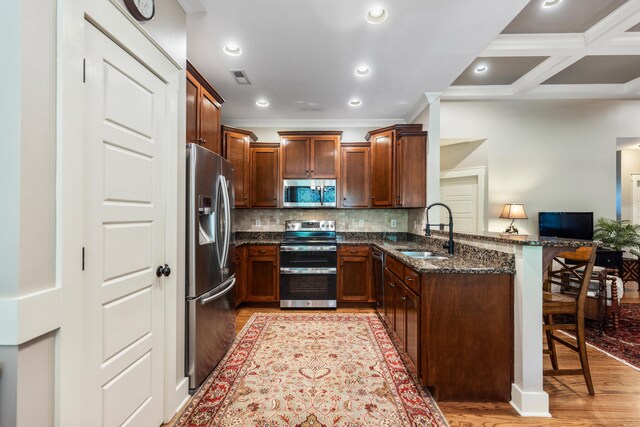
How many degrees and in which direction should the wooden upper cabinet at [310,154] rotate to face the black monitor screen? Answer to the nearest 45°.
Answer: approximately 90° to its left

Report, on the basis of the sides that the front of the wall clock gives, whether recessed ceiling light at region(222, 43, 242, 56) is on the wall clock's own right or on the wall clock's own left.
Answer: on the wall clock's own left

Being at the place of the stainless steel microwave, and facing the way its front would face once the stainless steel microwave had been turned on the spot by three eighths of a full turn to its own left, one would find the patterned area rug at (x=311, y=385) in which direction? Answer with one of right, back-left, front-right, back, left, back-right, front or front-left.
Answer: back-right

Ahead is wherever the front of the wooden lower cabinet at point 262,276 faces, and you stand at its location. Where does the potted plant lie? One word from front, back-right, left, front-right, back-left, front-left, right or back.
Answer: left

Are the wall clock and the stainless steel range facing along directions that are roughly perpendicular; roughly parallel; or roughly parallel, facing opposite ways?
roughly perpendicular

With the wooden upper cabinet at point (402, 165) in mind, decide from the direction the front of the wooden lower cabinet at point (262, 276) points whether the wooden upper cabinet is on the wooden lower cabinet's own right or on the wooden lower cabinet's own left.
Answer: on the wooden lower cabinet's own left
